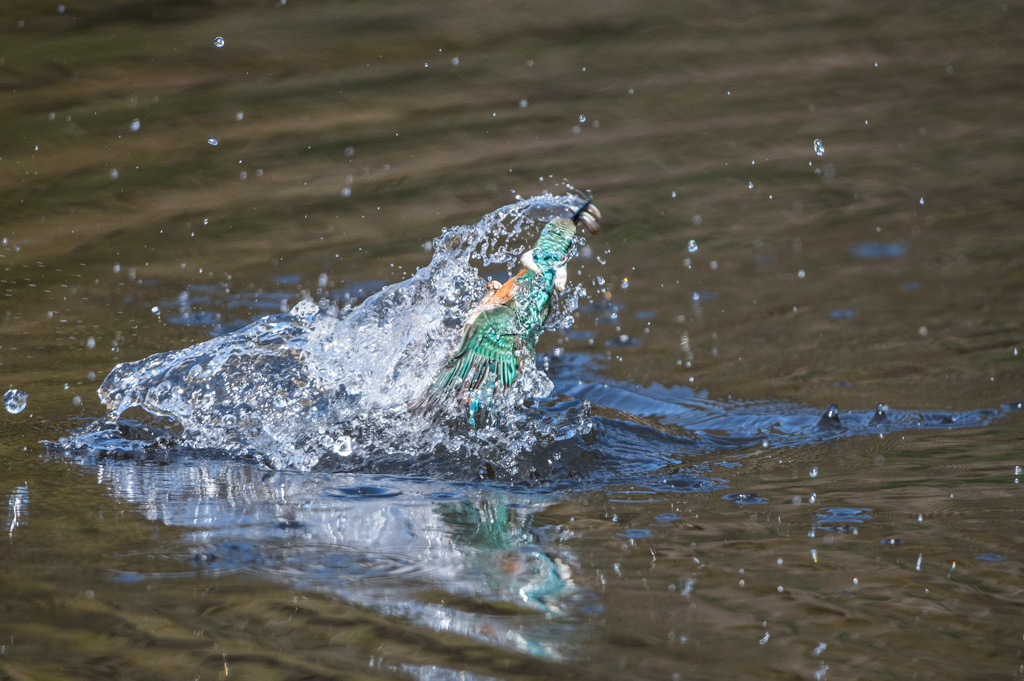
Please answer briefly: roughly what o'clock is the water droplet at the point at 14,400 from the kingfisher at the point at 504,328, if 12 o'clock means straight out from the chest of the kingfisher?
The water droplet is roughly at 8 o'clock from the kingfisher.

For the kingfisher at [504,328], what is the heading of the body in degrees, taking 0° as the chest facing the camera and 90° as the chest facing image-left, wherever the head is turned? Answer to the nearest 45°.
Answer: approximately 225°
